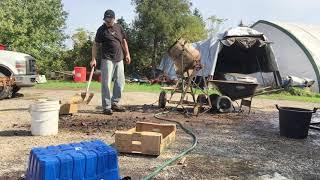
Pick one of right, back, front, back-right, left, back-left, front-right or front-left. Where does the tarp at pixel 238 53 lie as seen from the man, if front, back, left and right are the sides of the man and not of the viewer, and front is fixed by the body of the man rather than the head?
back-left

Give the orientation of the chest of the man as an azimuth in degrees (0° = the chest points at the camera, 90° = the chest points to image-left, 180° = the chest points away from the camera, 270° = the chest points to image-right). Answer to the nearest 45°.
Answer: approximately 0°

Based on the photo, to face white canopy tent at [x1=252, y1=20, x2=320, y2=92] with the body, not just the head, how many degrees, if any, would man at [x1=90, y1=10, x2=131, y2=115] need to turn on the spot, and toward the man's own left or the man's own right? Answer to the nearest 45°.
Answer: approximately 135° to the man's own left

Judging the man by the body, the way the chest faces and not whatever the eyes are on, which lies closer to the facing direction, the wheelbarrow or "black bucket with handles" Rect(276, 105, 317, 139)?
the black bucket with handles

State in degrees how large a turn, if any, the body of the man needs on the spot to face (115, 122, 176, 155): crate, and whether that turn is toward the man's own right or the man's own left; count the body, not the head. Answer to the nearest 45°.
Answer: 0° — they already face it

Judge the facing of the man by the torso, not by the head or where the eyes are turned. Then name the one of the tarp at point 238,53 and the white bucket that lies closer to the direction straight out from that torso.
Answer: the white bucket

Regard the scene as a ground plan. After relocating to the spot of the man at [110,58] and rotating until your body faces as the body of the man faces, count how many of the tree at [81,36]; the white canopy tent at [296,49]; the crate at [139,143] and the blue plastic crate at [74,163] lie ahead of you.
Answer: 2

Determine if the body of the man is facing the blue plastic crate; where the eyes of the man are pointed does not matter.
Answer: yes

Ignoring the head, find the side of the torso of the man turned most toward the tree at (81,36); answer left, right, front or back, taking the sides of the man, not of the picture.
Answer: back

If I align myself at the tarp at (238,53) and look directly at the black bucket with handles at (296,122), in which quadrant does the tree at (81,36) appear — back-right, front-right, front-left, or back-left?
back-right
